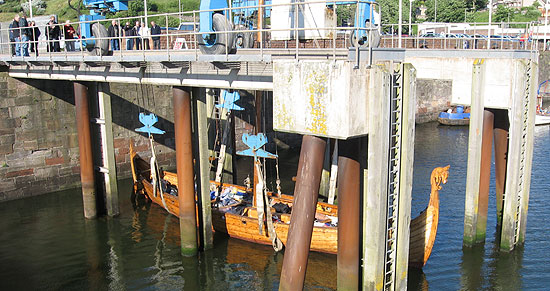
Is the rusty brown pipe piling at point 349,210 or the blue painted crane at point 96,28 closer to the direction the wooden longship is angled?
the rusty brown pipe piling

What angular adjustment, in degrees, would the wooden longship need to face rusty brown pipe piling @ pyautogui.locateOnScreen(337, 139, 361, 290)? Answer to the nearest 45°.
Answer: approximately 45° to its right

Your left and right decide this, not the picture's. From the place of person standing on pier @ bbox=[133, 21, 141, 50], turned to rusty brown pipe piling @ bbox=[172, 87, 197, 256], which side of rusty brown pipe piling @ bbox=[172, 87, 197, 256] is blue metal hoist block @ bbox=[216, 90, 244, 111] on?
left

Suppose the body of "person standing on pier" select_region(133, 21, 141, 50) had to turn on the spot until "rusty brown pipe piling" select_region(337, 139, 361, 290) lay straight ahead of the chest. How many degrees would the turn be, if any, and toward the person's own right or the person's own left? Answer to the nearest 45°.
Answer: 0° — they already face it

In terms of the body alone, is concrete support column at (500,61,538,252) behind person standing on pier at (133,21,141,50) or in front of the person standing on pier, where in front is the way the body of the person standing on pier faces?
in front

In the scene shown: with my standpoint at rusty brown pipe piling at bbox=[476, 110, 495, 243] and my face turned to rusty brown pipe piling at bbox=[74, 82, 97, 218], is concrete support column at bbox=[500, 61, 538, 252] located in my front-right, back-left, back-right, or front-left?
back-left

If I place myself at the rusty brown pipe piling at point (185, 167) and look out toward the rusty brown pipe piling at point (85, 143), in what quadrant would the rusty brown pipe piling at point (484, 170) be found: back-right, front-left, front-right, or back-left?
back-right

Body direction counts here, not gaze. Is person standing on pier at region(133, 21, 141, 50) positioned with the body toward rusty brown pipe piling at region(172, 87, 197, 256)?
yes

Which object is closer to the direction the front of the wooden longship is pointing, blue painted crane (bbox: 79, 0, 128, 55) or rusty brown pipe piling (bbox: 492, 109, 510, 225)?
the rusty brown pipe piling

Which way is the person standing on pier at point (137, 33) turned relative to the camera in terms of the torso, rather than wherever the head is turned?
toward the camera

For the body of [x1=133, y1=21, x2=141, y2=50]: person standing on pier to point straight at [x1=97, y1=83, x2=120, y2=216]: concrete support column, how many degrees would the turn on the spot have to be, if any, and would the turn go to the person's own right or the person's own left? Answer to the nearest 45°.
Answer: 0° — they already face it

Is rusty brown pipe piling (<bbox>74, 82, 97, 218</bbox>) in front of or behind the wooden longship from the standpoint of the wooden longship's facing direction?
behind

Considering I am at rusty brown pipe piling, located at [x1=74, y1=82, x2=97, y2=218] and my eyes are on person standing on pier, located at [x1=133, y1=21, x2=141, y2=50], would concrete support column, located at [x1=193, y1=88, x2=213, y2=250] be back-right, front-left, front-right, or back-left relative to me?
back-right

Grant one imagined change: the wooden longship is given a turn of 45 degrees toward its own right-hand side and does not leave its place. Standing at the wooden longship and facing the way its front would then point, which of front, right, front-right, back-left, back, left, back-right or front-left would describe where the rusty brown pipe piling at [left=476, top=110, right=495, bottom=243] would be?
left

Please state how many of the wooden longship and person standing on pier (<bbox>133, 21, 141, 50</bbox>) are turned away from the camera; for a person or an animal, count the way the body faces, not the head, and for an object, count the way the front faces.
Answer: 0

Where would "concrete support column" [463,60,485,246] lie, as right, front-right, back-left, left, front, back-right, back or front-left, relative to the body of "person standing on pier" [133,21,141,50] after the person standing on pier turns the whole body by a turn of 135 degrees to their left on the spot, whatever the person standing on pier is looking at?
right

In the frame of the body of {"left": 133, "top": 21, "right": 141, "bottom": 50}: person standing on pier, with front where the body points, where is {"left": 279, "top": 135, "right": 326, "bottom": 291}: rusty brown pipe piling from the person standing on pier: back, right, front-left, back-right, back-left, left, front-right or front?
front

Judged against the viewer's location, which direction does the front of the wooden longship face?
facing the viewer and to the right of the viewer

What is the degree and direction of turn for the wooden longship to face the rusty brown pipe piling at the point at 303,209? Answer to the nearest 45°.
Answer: approximately 45° to its right
